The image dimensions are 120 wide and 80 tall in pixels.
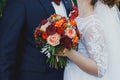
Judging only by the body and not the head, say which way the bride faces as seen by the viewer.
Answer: to the viewer's left
